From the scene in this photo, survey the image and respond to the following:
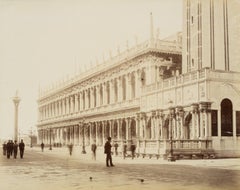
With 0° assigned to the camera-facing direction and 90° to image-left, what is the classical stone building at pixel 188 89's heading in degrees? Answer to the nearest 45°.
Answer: approximately 45°
